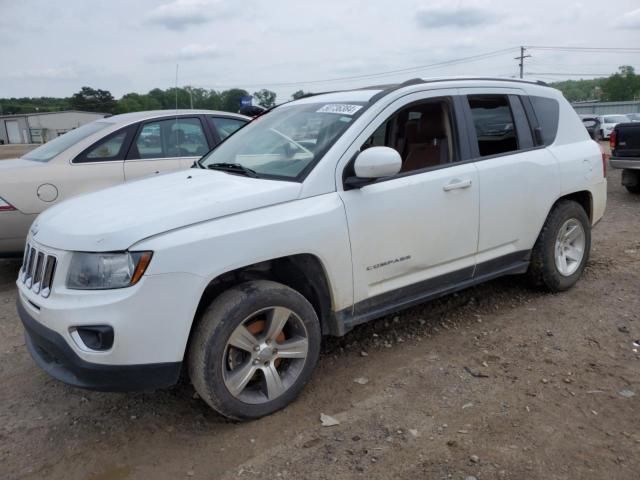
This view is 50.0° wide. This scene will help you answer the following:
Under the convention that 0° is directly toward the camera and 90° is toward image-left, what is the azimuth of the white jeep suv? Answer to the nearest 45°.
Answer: approximately 45°
